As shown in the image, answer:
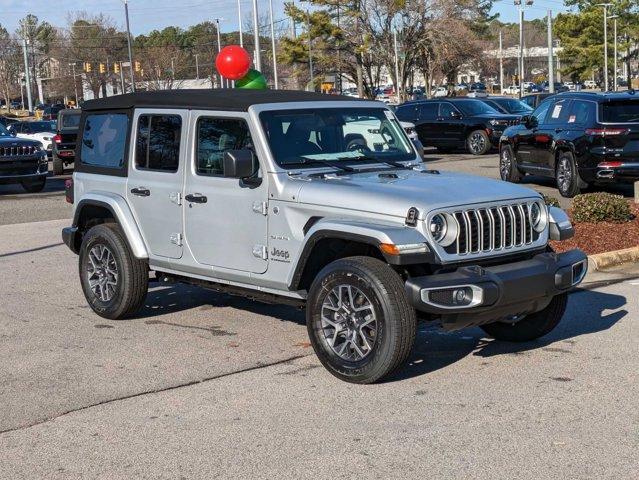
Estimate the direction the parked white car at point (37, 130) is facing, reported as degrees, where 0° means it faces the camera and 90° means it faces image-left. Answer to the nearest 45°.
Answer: approximately 315°

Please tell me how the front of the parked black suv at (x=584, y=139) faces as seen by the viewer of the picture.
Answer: facing away from the viewer and to the left of the viewer

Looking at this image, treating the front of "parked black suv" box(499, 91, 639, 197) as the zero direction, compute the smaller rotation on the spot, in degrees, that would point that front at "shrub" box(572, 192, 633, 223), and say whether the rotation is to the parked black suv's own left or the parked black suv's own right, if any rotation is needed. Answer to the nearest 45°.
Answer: approximately 135° to the parked black suv's own left

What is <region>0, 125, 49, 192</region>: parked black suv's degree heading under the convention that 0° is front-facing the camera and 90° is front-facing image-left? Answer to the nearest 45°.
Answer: approximately 315°

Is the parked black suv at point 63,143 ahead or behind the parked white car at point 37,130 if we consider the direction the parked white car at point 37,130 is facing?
ahead

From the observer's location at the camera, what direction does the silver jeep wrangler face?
facing the viewer and to the right of the viewer

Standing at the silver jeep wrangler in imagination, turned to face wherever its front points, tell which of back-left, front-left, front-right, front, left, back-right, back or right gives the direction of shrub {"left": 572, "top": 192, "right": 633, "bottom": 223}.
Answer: left

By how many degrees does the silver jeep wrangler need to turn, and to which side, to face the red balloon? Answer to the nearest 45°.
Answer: approximately 135° to its left

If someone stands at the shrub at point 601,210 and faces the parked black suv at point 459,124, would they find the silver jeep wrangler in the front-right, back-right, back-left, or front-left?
back-left

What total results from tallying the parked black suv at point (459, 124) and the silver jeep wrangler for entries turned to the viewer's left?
0

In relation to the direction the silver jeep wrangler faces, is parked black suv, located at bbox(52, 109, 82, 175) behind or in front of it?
behind

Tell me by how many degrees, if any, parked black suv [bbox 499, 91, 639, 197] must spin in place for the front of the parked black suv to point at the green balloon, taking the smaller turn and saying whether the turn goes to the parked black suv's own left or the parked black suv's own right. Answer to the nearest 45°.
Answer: approximately 45° to the parked black suv's own left

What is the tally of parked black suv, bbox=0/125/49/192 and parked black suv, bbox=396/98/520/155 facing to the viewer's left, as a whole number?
0
